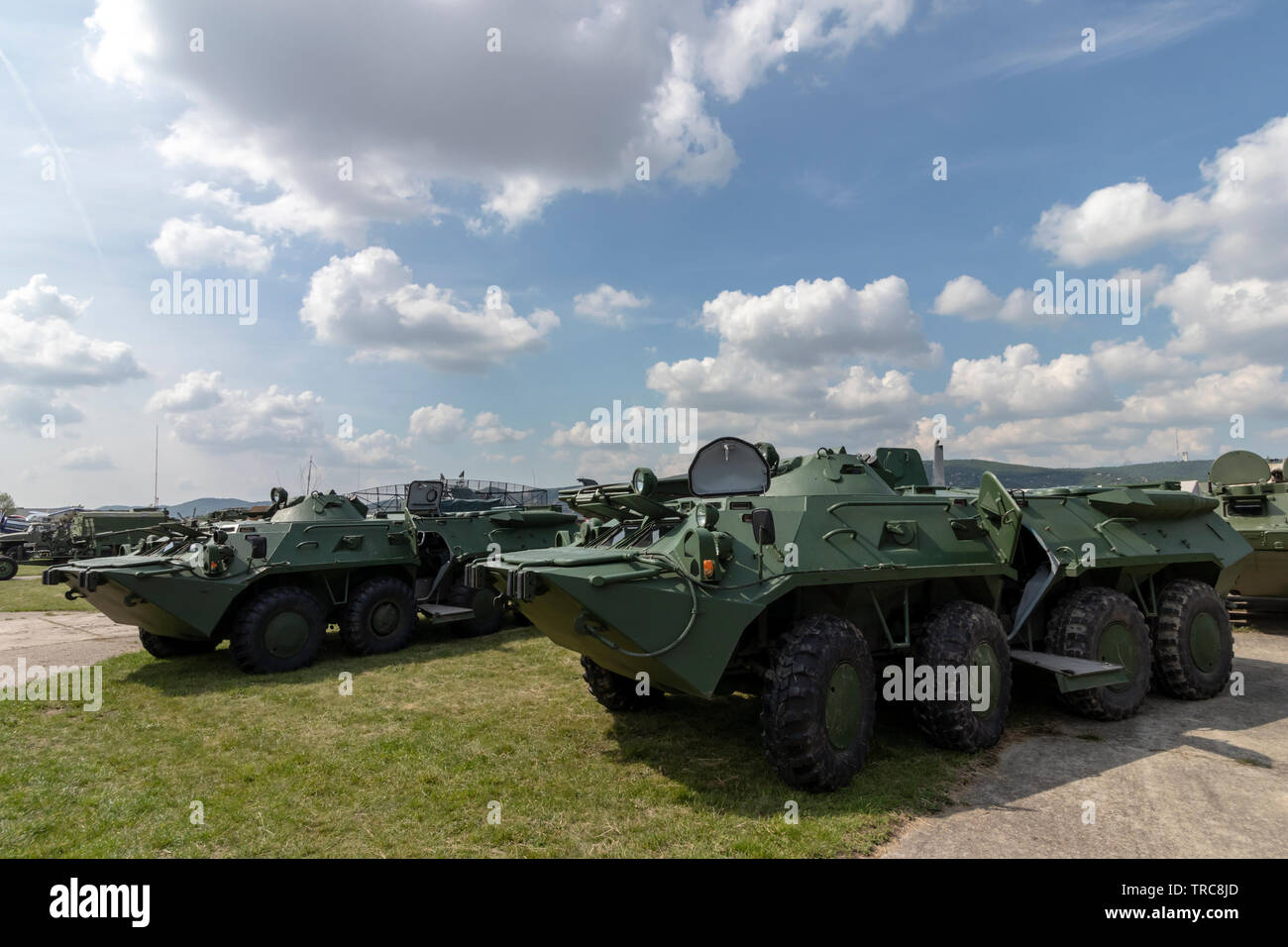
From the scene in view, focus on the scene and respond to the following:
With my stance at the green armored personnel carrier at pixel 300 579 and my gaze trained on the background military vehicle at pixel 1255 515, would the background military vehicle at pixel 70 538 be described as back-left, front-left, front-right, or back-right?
back-left

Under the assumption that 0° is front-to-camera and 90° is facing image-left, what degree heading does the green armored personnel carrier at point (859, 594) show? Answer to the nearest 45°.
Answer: approximately 45°

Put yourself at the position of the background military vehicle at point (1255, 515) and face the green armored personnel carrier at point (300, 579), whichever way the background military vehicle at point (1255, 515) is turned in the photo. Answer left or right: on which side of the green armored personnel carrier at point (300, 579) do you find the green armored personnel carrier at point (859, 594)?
left

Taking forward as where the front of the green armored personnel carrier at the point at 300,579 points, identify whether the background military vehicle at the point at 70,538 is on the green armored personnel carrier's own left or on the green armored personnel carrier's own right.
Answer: on the green armored personnel carrier's own right

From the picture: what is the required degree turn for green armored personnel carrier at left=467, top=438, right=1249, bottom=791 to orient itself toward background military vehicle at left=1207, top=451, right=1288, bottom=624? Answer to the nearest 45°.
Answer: approximately 180°

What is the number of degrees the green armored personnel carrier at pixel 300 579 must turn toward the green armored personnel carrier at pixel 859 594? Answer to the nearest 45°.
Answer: approximately 90° to its left

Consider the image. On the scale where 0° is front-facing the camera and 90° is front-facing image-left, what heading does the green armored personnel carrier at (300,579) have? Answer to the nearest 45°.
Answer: approximately 45°

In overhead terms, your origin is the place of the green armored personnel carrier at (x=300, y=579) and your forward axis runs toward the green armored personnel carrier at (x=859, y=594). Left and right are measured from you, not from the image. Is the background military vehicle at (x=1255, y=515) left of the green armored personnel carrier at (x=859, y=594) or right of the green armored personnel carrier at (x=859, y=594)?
left
